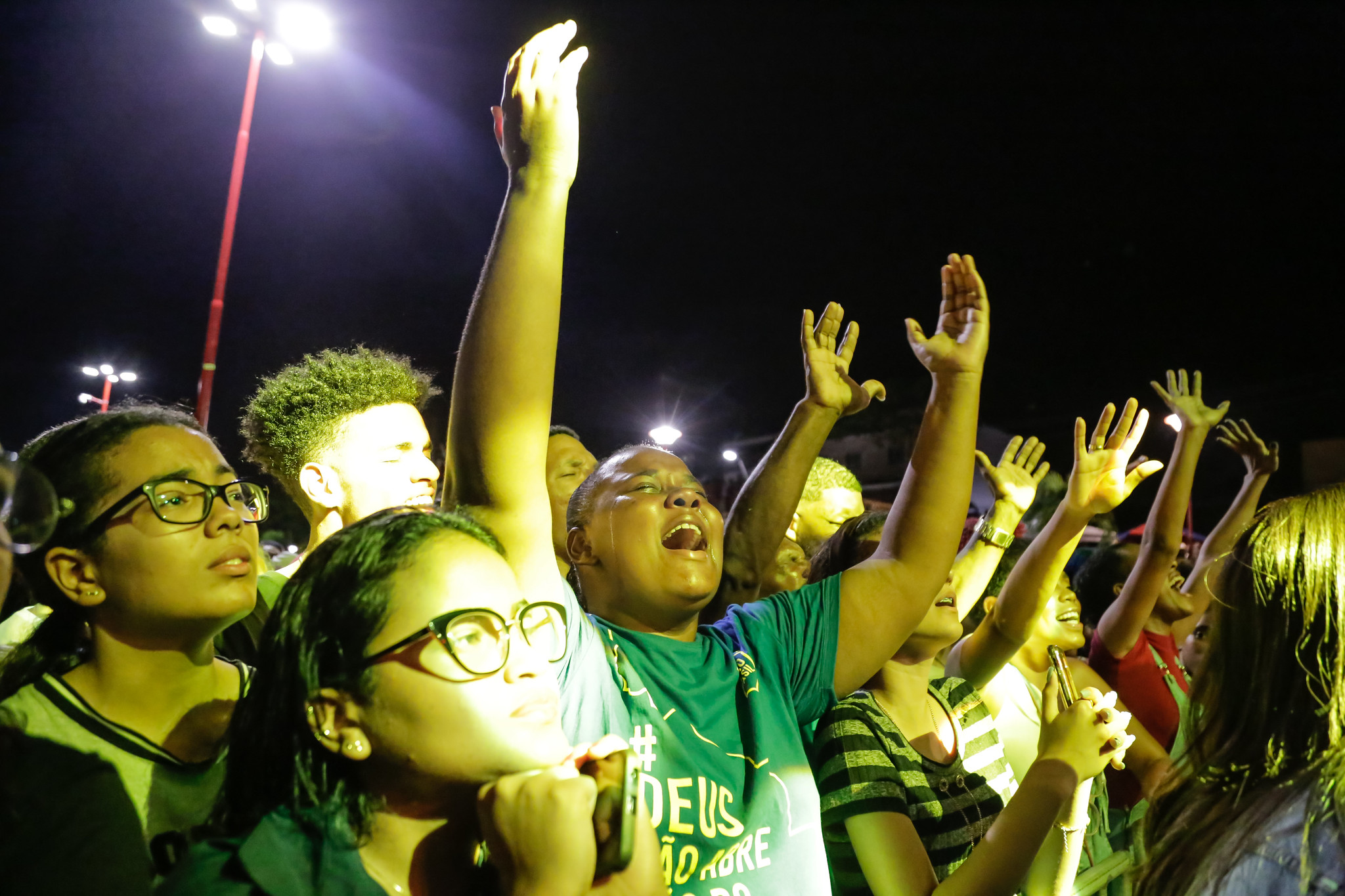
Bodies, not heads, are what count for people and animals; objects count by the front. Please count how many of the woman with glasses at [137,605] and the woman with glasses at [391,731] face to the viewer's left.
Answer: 0

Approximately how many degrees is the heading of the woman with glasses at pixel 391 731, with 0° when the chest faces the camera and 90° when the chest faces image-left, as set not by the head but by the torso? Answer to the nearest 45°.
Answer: approximately 315°

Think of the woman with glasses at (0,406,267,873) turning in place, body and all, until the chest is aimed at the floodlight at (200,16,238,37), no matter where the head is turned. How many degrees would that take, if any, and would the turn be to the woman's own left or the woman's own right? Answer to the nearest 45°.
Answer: approximately 135° to the woman's own left

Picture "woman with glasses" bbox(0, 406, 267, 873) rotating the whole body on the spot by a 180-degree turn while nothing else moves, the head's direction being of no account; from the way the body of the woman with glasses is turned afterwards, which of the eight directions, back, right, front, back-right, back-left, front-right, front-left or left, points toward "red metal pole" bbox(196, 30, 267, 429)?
front-right

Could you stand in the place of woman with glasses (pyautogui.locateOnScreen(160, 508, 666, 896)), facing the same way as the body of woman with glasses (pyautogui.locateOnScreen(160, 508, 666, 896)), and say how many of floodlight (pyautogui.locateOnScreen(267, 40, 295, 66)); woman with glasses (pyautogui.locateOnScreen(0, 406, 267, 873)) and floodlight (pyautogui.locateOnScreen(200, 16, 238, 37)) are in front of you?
0

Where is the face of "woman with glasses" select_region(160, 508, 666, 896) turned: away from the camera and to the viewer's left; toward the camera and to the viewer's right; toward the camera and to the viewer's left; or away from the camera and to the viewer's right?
toward the camera and to the viewer's right

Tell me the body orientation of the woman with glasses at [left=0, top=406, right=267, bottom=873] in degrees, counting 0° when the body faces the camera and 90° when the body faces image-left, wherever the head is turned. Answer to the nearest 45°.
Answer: approximately 315°

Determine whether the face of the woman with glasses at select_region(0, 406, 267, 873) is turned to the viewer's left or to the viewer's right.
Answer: to the viewer's right

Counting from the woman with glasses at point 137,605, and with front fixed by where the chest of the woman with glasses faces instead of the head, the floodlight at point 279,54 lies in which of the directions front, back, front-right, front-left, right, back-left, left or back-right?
back-left

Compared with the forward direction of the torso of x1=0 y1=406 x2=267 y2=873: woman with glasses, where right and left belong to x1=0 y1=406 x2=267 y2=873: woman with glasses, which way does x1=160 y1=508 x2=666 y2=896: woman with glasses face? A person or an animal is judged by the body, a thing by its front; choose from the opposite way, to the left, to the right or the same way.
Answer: the same way

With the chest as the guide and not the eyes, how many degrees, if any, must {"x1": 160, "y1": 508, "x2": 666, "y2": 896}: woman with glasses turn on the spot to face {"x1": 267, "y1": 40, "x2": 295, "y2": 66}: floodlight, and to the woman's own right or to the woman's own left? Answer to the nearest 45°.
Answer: approximately 135° to the woman's own left
